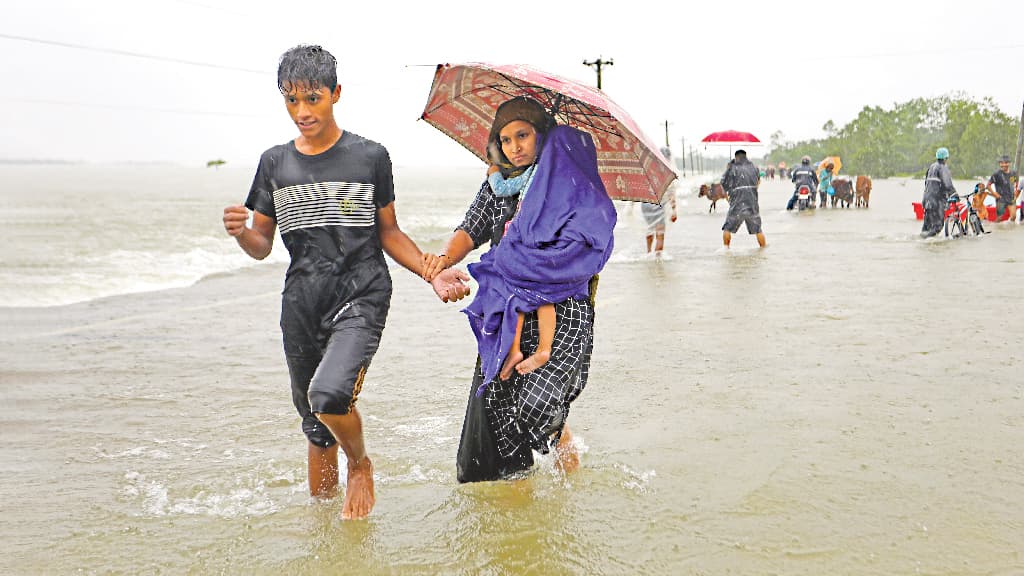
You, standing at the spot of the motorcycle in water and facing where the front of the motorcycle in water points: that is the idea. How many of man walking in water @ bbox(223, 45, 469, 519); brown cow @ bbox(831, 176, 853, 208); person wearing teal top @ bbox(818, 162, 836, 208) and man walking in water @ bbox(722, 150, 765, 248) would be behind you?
2
